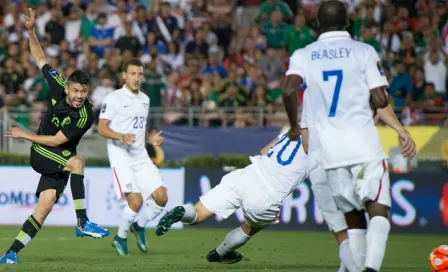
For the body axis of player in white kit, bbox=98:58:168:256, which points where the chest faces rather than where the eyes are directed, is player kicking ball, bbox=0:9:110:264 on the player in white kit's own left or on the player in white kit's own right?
on the player in white kit's own right

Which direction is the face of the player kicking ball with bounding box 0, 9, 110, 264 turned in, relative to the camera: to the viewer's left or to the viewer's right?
to the viewer's right
